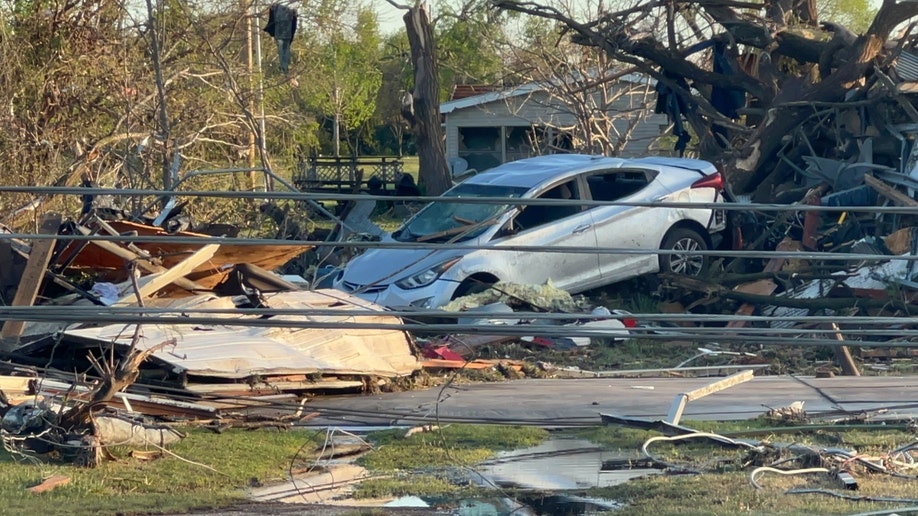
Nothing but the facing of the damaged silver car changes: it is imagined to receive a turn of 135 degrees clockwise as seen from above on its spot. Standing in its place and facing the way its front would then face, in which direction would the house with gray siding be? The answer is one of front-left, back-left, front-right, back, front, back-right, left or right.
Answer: front

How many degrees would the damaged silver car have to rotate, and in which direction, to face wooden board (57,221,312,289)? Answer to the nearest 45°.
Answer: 0° — it already faces it

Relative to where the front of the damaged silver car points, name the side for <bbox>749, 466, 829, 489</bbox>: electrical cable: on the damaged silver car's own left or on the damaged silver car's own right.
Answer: on the damaged silver car's own left

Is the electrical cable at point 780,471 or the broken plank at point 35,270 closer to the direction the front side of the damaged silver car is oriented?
the broken plank

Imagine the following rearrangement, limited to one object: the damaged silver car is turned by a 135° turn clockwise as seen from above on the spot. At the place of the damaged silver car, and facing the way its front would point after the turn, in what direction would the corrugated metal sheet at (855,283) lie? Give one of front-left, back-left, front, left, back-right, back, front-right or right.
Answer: right

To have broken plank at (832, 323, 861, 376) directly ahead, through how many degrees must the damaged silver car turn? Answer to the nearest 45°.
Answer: approximately 90° to its left

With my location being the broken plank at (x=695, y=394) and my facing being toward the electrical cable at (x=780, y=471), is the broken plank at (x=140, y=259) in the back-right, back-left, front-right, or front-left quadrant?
back-right

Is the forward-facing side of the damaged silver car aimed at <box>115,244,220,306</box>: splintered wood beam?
yes

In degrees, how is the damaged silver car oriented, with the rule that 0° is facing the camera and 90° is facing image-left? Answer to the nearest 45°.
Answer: approximately 45°

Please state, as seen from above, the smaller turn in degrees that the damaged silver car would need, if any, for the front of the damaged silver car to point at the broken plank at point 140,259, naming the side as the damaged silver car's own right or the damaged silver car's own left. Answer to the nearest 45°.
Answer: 0° — it already faces it
